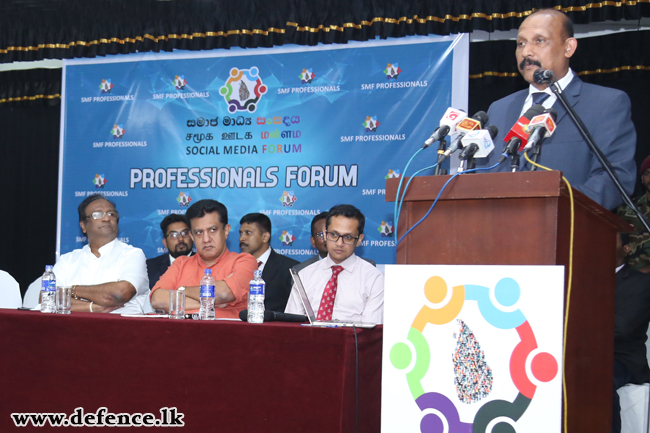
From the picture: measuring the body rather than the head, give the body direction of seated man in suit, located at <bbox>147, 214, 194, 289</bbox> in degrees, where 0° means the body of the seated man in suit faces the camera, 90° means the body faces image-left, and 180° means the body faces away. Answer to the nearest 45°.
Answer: approximately 315°

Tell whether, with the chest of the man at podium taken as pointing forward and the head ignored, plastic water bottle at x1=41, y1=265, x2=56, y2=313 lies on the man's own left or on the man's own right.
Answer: on the man's own right

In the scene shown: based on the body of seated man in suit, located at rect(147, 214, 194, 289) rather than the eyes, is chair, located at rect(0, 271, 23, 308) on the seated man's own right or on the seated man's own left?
on the seated man's own right

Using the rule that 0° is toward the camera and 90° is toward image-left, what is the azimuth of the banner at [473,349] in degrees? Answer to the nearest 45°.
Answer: approximately 0°
